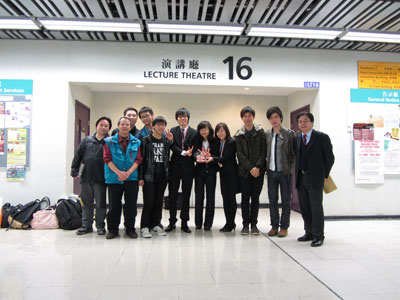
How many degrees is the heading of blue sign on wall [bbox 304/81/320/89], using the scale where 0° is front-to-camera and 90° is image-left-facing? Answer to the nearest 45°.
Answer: approximately 0°

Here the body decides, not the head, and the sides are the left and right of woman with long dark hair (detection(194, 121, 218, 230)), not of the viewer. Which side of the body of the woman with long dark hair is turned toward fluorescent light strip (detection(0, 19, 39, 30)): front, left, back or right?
right

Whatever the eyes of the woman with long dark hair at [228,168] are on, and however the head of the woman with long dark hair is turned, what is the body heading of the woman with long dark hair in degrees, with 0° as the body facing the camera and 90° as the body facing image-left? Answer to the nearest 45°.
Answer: approximately 45°

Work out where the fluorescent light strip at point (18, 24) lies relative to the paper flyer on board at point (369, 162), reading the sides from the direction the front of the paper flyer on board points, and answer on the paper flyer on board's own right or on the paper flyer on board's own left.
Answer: on the paper flyer on board's own right

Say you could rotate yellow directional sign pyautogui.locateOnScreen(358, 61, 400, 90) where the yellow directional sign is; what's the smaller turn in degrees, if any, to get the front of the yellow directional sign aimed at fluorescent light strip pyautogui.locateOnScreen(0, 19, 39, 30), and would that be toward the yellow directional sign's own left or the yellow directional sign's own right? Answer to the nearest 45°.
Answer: approximately 45° to the yellow directional sign's own right

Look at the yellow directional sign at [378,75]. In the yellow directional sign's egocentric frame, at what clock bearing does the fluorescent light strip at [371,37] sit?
The fluorescent light strip is roughly at 12 o'clock from the yellow directional sign.
